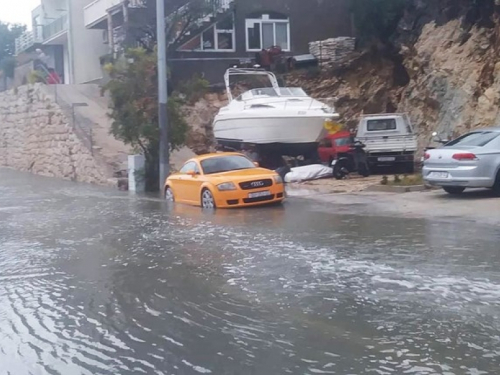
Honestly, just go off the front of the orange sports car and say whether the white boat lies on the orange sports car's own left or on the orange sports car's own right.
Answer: on the orange sports car's own left

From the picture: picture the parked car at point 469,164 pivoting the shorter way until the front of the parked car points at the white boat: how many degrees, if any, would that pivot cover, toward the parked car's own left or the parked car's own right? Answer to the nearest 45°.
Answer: approximately 90° to the parked car's own left

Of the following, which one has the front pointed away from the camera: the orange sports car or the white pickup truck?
the white pickup truck

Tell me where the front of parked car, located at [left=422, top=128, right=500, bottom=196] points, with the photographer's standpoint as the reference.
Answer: facing away from the viewer and to the right of the viewer

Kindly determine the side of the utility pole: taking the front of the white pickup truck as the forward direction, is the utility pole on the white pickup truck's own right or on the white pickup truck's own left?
on the white pickup truck's own left

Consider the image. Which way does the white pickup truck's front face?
away from the camera

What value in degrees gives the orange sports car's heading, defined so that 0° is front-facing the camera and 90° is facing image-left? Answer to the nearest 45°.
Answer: approximately 315°

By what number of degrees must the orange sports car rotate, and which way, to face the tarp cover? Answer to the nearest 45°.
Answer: approximately 90° to its left

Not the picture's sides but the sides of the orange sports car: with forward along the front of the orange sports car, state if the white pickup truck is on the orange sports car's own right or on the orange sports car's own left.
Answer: on the orange sports car's own left
